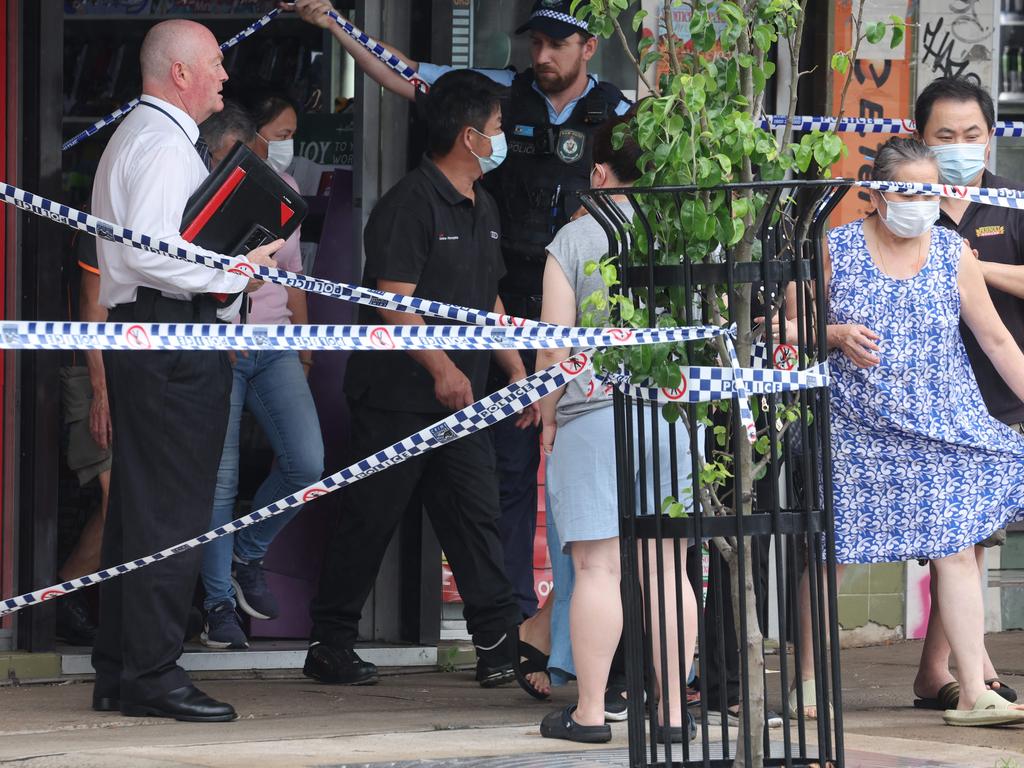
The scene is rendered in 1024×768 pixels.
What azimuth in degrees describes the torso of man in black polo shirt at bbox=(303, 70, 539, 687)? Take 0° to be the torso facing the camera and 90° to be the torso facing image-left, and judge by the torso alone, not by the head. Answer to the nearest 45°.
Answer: approximately 315°

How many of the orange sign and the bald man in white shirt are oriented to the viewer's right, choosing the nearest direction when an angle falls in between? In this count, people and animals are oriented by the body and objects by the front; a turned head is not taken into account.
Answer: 1

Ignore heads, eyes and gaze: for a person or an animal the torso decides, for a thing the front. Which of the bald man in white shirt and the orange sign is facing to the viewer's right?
the bald man in white shirt

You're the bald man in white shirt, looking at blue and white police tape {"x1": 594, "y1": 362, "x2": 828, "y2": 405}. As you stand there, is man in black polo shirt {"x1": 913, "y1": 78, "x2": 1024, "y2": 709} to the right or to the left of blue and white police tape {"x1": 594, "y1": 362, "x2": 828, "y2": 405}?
left

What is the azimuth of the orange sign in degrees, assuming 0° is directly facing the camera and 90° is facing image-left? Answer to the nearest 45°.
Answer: approximately 0°

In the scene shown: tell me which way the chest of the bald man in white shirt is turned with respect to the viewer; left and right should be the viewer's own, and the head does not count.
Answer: facing to the right of the viewer
